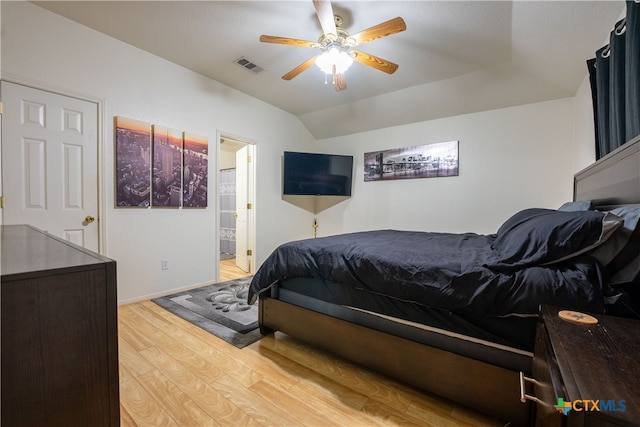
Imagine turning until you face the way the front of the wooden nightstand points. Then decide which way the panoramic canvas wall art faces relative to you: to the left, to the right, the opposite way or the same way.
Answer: to the left

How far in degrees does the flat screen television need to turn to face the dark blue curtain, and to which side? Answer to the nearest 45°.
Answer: approximately 45° to its left

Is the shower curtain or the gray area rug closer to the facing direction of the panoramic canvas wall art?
the gray area rug

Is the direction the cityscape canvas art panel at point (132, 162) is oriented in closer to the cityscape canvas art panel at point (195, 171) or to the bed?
the bed

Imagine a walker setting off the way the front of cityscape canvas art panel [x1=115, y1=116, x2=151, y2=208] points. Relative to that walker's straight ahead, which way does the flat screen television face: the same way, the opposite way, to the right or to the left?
to the right

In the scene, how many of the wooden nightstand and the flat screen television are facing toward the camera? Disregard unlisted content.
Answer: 1

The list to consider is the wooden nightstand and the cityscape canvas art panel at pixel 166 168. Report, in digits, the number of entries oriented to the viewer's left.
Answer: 1

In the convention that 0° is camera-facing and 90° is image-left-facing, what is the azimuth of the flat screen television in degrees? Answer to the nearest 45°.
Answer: approximately 0°

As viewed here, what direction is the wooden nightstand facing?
to the viewer's left

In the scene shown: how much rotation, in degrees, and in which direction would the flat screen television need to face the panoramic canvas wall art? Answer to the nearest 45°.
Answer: approximately 90° to its left

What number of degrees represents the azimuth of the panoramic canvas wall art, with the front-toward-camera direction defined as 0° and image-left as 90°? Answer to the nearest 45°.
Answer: approximately 45°
